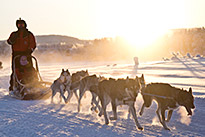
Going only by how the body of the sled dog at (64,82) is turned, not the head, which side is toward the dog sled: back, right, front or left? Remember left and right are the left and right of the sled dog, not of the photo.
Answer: back

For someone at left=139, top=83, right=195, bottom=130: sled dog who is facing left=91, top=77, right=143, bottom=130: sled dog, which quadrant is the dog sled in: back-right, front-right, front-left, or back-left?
front-right

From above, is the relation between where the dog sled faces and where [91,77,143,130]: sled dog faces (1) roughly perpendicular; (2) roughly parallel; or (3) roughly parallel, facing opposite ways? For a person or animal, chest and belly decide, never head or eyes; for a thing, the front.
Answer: roughly parallel

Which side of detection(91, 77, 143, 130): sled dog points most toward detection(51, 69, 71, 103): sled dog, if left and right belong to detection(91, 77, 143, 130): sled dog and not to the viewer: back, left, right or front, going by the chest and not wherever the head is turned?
back

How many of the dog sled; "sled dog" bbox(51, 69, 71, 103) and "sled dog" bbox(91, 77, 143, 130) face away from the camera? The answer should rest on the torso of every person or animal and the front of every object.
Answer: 0

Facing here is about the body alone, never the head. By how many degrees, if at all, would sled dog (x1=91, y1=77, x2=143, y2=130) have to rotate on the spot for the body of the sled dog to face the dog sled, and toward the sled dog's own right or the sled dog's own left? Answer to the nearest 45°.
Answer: approximately 180°

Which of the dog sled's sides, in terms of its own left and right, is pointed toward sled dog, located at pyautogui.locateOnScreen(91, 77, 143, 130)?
front

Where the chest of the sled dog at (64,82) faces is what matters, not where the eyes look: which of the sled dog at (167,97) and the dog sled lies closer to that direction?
the sled dog

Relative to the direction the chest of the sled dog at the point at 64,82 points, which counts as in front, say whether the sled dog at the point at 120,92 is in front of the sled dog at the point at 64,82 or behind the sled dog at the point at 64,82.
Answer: in front

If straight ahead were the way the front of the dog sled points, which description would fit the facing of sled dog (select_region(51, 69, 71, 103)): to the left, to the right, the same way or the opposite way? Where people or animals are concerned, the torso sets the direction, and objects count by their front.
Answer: the same way

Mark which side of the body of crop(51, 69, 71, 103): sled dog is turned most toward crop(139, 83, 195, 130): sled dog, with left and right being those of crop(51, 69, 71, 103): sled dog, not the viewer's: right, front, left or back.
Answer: front

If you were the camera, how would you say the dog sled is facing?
facing the viewer and to the right of the viewer

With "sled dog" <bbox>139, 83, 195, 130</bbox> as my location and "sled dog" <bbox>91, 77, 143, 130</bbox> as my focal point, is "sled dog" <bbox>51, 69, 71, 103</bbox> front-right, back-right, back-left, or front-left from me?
front-right

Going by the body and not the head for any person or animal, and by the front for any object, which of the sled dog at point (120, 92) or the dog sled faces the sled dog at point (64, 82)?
the dog sled

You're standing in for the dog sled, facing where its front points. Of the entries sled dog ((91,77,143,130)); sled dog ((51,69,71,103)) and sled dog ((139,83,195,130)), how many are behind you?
0

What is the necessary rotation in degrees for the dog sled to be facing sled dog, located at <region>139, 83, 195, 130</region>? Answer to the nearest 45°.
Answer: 0° — it already faces it

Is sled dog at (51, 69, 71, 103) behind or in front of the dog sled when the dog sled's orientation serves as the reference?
in front
